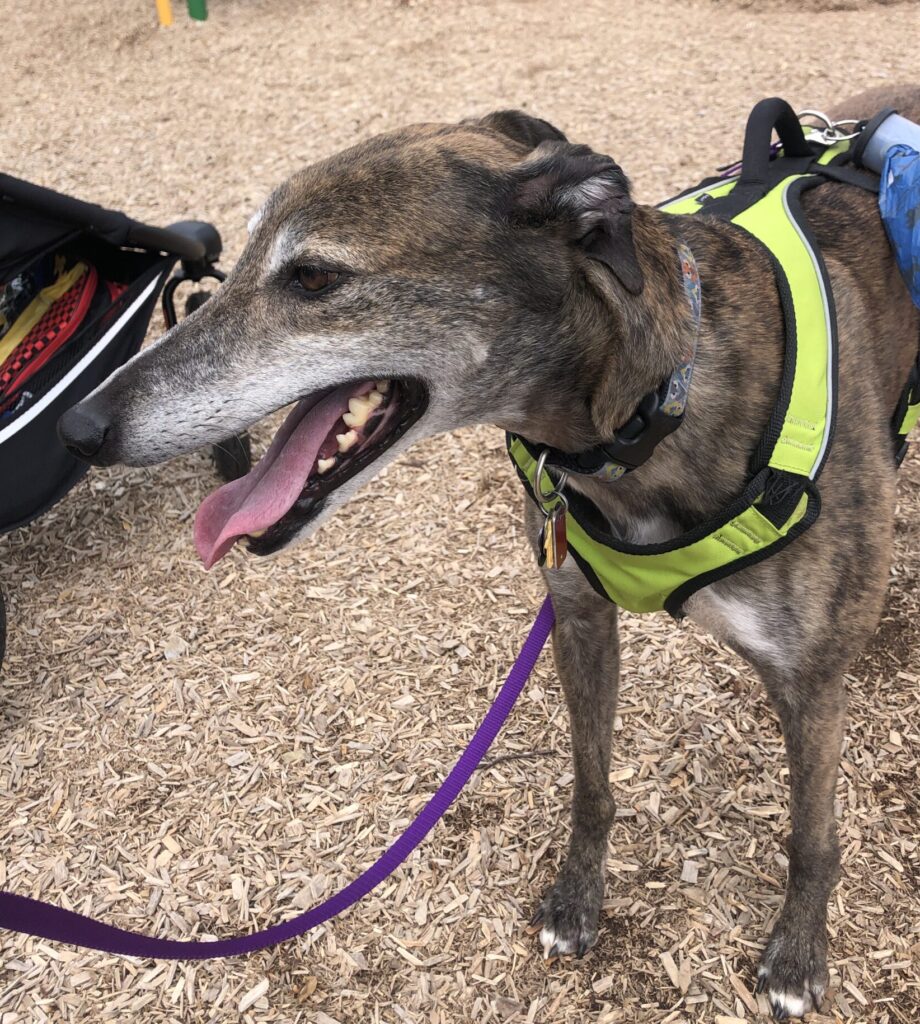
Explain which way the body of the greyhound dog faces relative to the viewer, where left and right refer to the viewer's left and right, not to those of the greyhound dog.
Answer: facing the viewer and to the left of the viewer

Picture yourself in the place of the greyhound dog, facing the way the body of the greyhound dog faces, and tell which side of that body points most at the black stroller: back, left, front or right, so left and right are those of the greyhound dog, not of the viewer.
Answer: right
